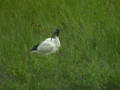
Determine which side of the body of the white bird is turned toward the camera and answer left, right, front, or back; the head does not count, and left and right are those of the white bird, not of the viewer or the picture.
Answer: right
